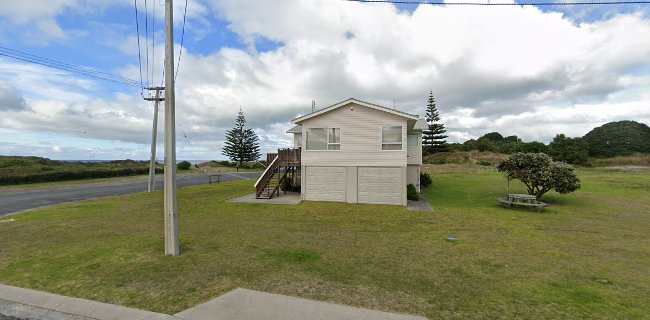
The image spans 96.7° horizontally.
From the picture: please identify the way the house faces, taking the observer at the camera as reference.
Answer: facing the viewer

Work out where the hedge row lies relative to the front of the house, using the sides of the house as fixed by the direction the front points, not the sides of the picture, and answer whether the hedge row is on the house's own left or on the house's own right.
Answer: on the house's own right

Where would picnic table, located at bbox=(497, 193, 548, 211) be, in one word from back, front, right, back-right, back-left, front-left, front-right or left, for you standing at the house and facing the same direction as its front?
left

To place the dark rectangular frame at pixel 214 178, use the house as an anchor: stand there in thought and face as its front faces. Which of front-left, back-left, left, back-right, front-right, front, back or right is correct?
back-right

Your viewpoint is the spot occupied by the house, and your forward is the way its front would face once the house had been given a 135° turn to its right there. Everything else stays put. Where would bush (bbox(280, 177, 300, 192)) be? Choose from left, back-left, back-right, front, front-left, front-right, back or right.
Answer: front

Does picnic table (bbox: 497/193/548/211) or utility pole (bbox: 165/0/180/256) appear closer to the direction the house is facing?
the utility pole

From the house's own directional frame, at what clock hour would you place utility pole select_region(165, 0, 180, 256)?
The utility pole is roughly at 1 o'clock from the house.

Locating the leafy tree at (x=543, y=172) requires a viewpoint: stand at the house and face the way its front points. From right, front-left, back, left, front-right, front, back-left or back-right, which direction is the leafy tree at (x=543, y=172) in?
left

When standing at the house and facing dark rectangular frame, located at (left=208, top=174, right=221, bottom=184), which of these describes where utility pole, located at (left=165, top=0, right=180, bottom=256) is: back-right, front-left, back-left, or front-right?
back-left
